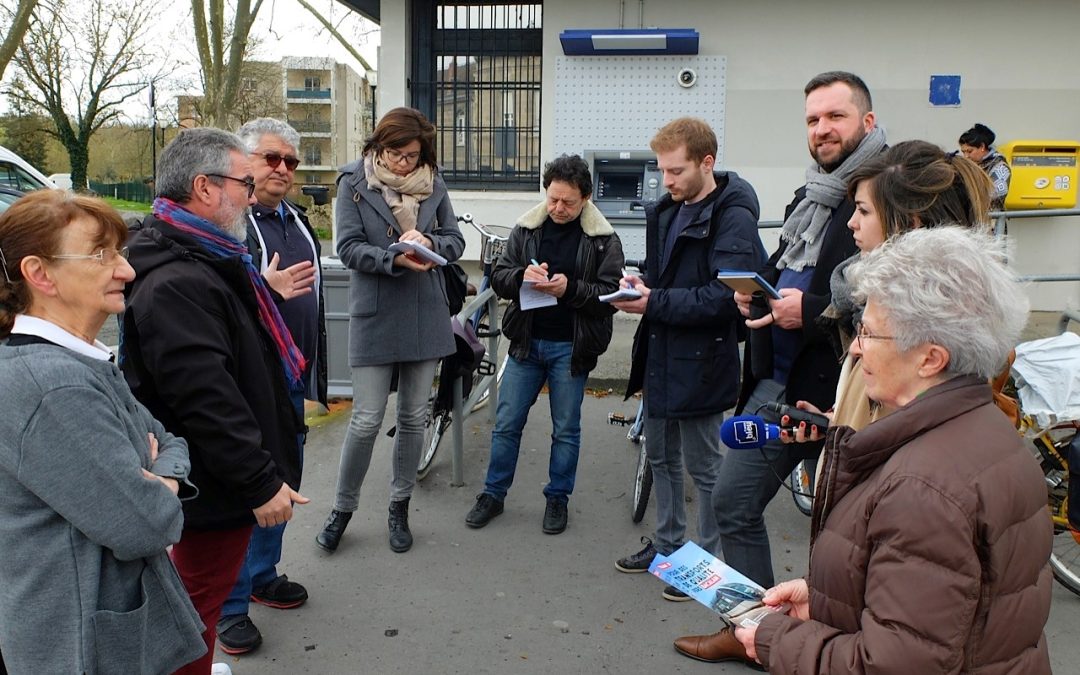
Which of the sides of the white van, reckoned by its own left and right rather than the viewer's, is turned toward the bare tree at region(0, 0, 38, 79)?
left

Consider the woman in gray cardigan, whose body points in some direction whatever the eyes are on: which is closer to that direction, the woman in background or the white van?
the woman in background

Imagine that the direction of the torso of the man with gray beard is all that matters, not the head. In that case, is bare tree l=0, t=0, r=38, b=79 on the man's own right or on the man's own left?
on the man's own left

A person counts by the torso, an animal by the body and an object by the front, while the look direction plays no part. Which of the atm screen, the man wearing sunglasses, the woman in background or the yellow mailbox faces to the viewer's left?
the woman in background

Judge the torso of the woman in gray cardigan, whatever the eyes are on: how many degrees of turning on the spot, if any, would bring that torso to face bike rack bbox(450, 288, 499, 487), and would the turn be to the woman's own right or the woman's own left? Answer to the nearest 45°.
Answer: approximately 45° to the woman's own left

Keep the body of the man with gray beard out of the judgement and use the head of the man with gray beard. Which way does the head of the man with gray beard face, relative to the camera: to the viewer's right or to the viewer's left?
to the viewer's right

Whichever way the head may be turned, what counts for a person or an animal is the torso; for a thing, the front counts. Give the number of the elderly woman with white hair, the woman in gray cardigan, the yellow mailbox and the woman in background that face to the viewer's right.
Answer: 1

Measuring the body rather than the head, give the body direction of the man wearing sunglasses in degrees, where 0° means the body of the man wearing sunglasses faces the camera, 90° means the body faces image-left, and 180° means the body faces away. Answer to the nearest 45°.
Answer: approximately 315°

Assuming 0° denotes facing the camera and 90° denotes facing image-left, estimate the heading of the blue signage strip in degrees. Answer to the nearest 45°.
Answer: approximately 0°

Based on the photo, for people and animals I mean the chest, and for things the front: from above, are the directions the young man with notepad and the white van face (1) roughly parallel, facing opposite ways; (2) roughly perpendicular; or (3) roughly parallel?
roughly parallel, facing opposite ways

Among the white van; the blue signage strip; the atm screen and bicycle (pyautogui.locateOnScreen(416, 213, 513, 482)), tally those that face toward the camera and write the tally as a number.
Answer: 2

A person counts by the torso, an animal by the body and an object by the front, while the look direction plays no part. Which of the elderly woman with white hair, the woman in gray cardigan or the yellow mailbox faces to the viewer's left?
the elderly woman with white hair
